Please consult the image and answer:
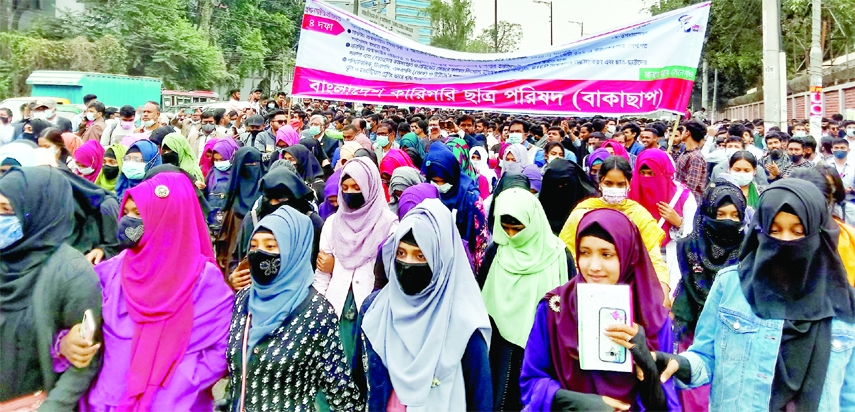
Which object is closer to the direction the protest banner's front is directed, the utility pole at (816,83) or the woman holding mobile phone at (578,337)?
the woman holding mobile phone

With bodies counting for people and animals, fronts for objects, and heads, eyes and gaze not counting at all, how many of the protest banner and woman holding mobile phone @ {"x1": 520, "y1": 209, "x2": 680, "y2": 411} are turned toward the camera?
2

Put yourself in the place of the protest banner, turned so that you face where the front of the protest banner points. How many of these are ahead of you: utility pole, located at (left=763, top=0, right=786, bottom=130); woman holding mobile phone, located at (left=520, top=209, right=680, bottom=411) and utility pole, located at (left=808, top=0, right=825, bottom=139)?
1

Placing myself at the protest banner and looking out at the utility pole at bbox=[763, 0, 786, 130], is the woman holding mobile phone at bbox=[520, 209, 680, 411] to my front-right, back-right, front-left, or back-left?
back-right

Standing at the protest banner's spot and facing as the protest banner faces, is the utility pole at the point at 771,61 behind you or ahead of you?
behind

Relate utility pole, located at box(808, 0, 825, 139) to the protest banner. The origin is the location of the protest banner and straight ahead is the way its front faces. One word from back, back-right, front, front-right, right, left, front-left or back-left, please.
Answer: back-left

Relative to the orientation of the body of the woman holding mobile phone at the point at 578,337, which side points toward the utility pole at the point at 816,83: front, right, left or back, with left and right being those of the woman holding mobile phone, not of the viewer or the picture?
back

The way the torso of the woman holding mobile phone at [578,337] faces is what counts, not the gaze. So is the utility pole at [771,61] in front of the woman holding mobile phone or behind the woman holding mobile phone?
behind

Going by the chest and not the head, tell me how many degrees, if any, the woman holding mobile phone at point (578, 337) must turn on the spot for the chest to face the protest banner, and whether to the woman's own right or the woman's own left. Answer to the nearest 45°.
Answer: approximately 180°

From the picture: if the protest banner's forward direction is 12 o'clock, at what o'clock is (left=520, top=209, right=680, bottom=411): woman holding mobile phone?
The woman holding mobile phone is roughly at 12 o'clock from the protest banner.
